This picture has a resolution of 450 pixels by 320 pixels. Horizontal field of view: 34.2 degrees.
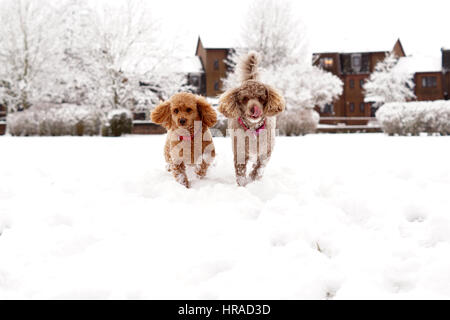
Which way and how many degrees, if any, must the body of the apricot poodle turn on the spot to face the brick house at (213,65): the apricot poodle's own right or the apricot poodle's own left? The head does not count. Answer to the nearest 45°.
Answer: approximately 180°

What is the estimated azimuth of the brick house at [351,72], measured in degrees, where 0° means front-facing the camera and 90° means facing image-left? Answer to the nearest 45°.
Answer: approximately 0°

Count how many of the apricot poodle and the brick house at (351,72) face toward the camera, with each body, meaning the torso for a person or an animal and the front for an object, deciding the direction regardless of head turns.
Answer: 2

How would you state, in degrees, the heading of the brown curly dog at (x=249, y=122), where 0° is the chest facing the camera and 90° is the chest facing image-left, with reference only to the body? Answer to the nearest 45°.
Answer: approximately 0°

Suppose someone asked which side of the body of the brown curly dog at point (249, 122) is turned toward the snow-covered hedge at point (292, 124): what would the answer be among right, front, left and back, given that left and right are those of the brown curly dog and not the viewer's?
back
